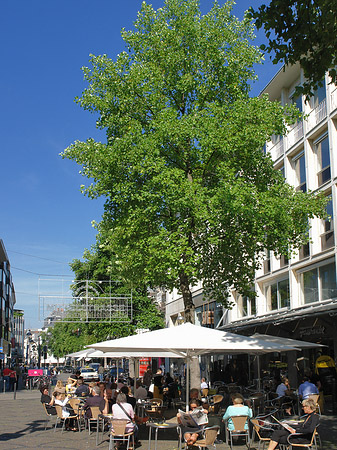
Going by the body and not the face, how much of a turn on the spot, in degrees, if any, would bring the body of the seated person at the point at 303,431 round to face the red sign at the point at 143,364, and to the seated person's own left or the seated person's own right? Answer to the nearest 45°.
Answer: approximately 90° to the seated person's own right

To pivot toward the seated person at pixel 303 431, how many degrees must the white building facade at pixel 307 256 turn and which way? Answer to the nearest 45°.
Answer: approximately 45° to its left

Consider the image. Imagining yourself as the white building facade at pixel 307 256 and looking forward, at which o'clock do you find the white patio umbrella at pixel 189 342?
The white patio umbrella is roughly at 11 o'clock from the white building facade.

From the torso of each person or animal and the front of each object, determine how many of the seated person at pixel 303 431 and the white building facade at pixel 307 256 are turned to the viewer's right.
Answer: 0

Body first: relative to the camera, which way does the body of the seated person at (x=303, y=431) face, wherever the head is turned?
to the viewer's left

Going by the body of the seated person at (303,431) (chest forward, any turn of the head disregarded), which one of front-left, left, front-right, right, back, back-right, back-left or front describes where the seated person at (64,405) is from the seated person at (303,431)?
front-right

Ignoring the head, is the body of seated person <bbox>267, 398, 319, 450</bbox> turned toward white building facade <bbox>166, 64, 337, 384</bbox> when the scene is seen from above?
no

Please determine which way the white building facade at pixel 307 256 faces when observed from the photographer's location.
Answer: facing the viewer and to the left of the viewer

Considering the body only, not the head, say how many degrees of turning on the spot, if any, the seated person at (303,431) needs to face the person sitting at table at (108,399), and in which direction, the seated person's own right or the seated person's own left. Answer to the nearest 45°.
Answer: approximately 45° to the seated person's own right

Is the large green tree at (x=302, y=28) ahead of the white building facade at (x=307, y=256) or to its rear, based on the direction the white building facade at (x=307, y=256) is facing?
ahead
